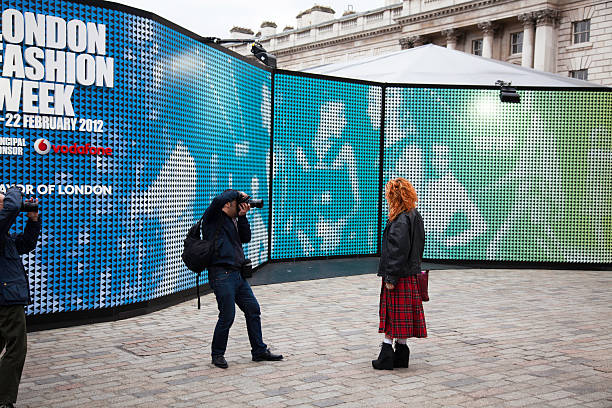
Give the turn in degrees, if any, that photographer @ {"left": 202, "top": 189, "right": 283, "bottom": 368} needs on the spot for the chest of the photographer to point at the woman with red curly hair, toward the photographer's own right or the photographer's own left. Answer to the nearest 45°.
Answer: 0° — they already face them

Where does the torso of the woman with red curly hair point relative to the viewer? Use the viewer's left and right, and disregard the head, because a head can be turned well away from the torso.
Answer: facing to the left of the viewer

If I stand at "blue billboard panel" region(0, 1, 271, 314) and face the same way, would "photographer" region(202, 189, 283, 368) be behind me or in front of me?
in front

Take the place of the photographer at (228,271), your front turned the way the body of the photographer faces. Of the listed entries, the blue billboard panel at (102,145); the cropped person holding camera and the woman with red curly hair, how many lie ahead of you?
1

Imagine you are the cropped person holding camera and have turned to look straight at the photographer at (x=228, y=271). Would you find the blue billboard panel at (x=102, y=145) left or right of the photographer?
left

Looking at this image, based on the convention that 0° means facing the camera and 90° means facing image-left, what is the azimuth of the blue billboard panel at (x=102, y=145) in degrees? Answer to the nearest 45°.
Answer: approximately 315°

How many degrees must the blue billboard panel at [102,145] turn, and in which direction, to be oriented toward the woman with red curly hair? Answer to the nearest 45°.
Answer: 0° — it already faces them

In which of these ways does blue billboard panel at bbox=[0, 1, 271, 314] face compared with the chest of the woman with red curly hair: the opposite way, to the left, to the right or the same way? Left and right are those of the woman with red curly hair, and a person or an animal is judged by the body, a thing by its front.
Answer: the opposite way

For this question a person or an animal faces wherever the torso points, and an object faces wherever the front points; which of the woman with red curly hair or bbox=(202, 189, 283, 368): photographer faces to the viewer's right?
the photographer

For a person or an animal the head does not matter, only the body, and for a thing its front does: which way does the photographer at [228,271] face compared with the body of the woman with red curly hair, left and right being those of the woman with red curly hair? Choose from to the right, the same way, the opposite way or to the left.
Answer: the opposite way

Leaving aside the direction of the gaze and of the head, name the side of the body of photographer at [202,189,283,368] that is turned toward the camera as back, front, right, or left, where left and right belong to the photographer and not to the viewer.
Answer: right

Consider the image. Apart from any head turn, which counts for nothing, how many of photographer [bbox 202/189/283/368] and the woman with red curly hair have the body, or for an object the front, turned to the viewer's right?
1

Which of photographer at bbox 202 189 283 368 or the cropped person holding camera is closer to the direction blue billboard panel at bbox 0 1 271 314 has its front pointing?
the photographer

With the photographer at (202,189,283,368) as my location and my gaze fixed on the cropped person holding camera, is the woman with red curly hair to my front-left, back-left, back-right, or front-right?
back-left
